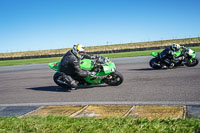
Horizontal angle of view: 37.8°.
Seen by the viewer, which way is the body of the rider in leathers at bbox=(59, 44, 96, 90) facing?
to the viewer's right

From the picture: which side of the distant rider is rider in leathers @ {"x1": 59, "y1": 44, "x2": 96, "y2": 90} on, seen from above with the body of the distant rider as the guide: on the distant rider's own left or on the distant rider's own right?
on the distant rider's own right

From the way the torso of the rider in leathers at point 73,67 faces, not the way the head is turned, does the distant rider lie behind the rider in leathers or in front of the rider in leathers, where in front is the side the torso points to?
in front

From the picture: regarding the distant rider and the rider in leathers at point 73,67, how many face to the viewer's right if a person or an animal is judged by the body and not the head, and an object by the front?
2

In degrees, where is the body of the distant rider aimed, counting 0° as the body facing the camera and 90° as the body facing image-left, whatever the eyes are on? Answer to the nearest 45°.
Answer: approximately 270°

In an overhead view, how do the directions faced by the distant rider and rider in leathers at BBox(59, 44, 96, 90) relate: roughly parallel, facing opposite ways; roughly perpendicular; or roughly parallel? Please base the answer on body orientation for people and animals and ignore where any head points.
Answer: roughly parallel
